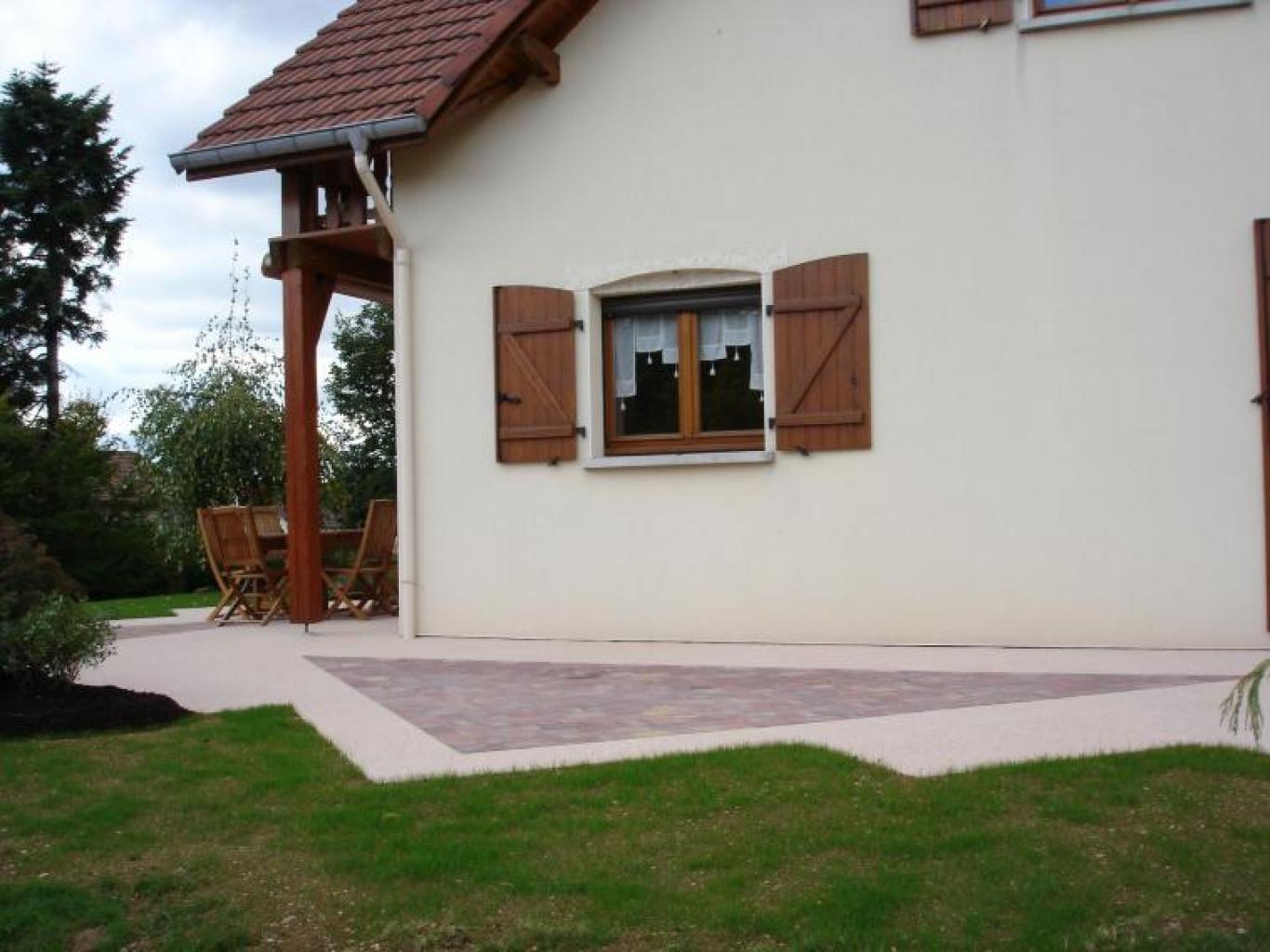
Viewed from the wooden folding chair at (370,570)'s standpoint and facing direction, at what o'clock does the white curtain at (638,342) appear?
The white curtain is roughly at 6 o'clock from the wooden folding chair.

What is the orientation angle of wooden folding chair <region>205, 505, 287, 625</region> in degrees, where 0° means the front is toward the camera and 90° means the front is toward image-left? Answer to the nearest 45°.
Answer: approximately 225°

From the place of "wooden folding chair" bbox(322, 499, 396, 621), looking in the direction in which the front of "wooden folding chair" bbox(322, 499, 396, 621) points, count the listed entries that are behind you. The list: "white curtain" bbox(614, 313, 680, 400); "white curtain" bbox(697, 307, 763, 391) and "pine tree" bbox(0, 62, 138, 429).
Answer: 2

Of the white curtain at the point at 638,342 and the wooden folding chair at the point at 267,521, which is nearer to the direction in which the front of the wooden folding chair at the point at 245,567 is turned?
the wooden folding chair

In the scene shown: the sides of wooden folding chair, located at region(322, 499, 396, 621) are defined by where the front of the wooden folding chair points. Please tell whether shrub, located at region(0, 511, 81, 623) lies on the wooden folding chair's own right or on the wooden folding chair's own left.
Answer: on the wooden folding chair's own left

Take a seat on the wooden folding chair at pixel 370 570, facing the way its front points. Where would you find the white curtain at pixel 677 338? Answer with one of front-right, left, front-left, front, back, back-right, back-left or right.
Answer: back

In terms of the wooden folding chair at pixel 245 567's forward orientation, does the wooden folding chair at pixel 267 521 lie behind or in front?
in front

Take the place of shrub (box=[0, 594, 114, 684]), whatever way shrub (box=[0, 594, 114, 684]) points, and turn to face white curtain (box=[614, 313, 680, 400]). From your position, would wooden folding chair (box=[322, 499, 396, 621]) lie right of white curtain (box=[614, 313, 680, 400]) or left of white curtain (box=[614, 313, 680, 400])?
left
